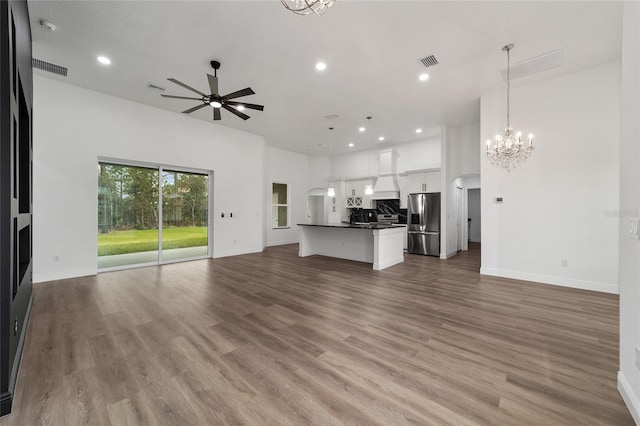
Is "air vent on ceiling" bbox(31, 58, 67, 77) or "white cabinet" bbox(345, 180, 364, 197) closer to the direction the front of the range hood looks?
the air vent on ceiling

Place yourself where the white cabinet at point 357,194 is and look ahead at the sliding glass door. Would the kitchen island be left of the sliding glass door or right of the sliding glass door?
left

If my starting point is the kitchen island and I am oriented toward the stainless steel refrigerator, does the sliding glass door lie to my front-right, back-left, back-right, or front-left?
back-left

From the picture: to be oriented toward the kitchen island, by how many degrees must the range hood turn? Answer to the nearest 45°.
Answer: approximately 45° to its left

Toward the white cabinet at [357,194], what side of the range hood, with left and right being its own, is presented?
right

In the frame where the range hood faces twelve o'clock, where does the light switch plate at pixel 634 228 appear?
The light switch plate is roughly at 10 o'clock from the range hood.

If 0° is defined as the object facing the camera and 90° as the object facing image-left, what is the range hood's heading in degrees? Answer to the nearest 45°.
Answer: approximately 45°
